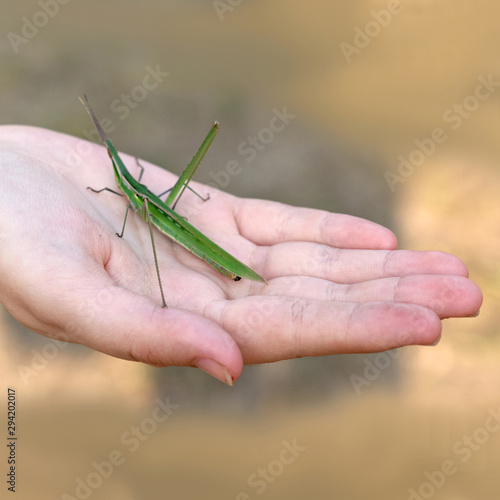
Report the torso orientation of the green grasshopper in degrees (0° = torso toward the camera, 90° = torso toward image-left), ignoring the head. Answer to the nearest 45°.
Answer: approximately 135°
